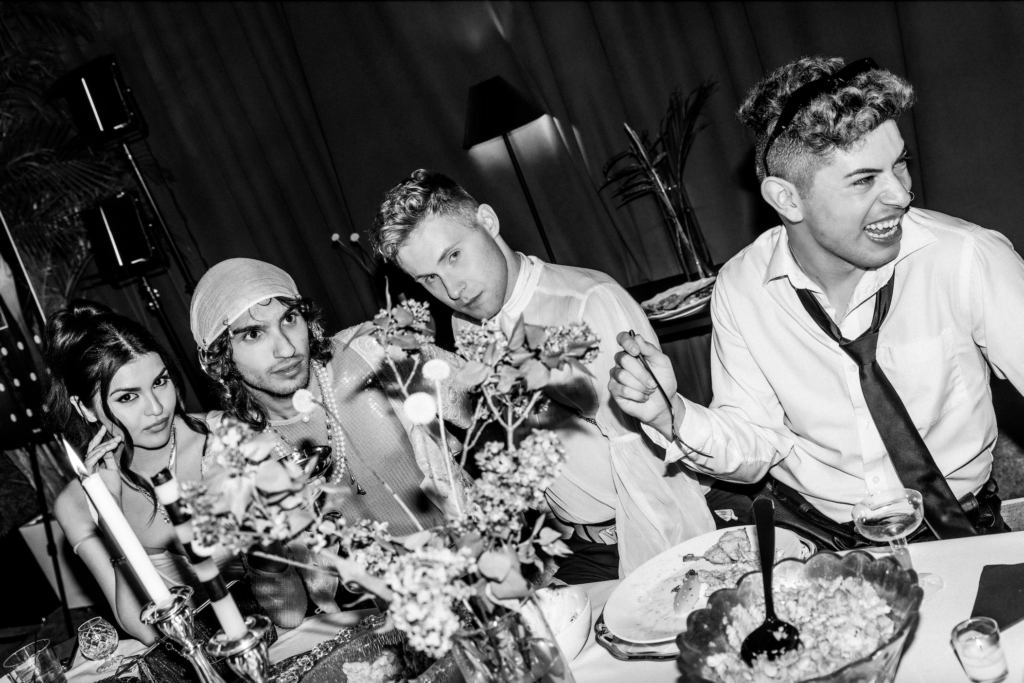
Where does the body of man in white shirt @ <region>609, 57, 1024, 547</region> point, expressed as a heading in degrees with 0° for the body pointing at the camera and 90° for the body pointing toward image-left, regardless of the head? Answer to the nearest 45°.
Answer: approximately 0°

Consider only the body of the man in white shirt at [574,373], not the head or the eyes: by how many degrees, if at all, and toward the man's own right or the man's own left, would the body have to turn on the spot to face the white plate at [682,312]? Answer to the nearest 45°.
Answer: approximately 180°

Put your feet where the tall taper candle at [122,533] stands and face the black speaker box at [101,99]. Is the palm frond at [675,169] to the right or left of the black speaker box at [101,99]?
right

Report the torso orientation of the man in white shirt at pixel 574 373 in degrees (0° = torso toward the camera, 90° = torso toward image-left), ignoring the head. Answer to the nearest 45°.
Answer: approximately 45°

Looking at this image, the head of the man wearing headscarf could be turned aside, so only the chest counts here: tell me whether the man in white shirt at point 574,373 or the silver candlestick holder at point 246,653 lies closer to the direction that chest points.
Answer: the silver candlestick holder

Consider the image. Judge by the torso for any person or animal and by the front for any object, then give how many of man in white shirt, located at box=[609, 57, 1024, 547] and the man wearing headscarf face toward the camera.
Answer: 2

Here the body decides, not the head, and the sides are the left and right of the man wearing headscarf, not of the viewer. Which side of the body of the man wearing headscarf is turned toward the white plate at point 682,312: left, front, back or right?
left

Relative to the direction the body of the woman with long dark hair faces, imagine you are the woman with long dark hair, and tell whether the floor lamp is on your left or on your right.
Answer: on your left
